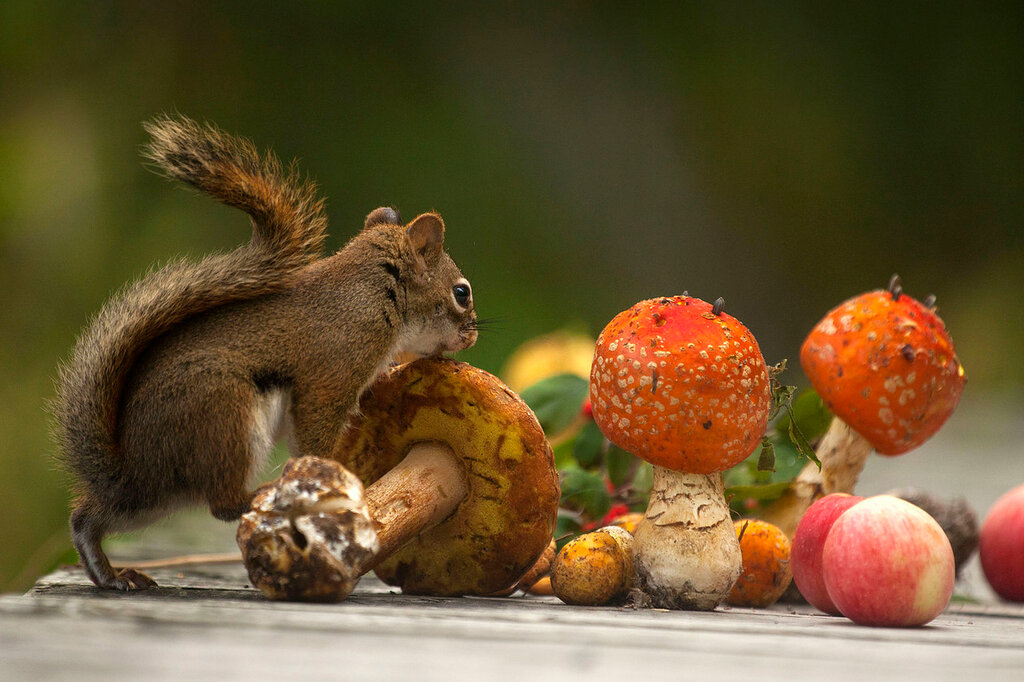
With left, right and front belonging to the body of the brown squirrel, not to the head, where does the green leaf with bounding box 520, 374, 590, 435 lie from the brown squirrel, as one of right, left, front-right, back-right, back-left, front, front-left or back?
front-left

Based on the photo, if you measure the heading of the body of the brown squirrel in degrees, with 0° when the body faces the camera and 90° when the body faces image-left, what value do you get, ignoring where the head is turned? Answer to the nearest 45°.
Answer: approximately 270°

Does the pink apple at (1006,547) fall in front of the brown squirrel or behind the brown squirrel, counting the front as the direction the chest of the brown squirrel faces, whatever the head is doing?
in front

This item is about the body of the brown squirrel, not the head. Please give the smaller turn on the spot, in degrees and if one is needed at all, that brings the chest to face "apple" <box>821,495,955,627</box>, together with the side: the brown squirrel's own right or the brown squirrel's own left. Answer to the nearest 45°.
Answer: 0° — it already faces it

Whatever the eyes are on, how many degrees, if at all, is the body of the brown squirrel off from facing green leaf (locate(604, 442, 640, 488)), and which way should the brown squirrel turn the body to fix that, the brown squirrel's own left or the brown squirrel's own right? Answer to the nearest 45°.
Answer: approximately 45° to the brown squirrel's own left
